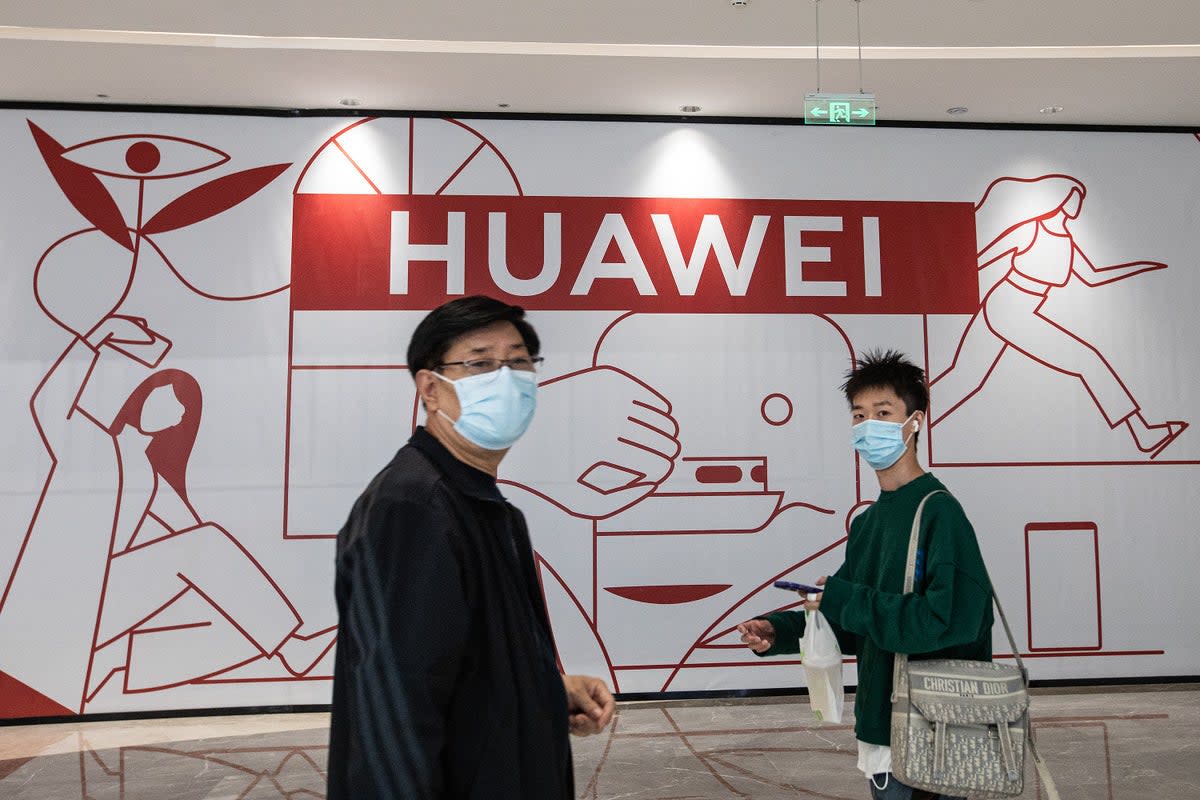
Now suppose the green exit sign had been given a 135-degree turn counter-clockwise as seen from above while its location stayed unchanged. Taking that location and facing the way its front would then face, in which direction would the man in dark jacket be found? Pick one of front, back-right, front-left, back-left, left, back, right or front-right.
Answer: back-right

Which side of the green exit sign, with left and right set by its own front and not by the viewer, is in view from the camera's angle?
front

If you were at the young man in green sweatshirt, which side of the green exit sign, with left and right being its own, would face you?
front
